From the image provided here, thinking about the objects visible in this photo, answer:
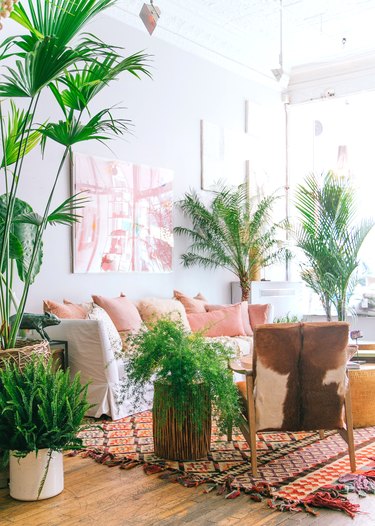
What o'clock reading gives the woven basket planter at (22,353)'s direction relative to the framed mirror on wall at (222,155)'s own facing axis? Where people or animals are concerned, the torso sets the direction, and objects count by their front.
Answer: The woven basket planter is roughly at 2 o'clock from the framed mirror on wall.

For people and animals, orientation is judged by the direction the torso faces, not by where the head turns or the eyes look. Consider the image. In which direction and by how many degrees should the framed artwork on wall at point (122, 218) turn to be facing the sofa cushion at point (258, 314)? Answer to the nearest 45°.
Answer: approximately 45° to its left

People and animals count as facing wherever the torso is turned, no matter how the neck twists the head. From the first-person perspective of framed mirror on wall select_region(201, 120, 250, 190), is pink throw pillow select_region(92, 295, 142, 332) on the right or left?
on its right

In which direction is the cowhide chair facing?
away from the camera

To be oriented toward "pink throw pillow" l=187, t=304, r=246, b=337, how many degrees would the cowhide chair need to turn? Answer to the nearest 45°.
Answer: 0° — it already faces it

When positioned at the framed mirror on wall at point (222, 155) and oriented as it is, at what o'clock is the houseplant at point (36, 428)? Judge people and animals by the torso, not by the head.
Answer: The houseplant is roughly at 2 o'clock from the framed mirror on wall.

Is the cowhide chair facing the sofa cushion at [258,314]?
yes

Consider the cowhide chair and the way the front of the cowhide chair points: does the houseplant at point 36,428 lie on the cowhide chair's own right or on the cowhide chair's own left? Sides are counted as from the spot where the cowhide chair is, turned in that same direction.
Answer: on the cowhide chair's own left

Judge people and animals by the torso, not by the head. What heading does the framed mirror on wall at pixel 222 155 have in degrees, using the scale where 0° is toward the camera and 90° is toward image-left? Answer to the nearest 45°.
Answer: approximately 315°

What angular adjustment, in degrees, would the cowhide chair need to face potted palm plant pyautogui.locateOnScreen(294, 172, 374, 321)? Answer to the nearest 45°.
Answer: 0° — it already faces it
